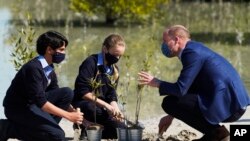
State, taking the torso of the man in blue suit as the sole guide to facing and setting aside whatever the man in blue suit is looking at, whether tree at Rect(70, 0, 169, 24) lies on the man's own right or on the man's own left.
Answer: on the man's own right

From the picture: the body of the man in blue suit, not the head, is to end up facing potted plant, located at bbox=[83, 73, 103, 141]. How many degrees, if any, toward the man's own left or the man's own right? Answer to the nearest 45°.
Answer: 0° — they already face it

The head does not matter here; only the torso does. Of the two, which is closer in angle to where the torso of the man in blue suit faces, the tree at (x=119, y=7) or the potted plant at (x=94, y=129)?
the potted plant

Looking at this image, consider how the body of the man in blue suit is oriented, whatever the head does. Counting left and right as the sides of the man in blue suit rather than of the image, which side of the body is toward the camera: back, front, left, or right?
left

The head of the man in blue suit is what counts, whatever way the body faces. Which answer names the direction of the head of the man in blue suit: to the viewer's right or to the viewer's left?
to the viewer's left
